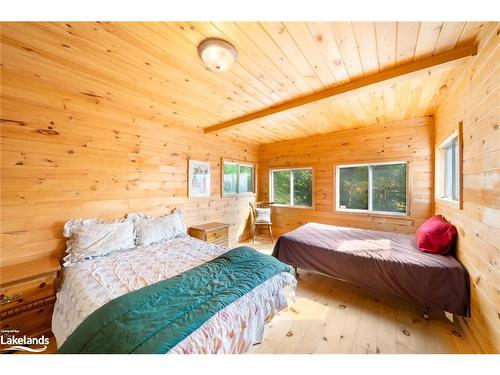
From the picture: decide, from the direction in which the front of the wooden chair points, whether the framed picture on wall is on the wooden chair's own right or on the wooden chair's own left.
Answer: on the wooden chair's own right

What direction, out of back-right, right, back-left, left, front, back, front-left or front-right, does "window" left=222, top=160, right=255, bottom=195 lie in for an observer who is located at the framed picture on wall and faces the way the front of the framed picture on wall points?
left

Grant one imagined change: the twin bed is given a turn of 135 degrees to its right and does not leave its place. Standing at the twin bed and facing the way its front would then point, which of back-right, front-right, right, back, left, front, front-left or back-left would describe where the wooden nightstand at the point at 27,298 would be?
back-right

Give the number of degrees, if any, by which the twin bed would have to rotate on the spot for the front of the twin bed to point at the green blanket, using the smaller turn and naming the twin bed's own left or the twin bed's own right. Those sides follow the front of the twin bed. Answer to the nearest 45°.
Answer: approximately 90° to the twin bed's own left

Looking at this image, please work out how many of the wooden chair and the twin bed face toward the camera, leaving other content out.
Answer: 1

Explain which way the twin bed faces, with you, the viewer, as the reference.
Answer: facing away from the viewer and to the left of the viewer

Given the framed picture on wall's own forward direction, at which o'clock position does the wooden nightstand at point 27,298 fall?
The wooden nightstand is roughly at 3 o'clock from the framed picture on wall.

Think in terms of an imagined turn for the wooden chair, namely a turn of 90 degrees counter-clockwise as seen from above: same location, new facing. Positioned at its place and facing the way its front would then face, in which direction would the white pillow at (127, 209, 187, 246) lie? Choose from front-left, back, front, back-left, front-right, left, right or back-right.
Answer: back-right
